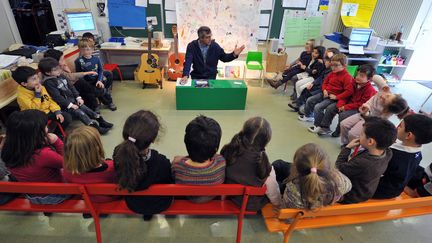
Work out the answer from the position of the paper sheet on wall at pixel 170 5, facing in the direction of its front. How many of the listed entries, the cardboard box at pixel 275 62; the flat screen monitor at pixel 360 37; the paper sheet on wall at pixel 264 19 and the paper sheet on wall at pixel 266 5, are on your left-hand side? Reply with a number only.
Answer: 4

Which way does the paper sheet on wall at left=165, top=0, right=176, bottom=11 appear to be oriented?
toward the camera

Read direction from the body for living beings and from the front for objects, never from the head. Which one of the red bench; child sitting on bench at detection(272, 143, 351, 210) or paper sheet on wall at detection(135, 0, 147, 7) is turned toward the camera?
the paper sheet on wall

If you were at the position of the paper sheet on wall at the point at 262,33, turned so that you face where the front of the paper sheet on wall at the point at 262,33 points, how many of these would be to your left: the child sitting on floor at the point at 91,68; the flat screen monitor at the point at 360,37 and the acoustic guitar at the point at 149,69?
1

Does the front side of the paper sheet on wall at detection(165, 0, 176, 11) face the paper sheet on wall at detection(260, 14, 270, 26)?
no

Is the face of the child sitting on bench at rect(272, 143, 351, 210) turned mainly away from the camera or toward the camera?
away from the camera

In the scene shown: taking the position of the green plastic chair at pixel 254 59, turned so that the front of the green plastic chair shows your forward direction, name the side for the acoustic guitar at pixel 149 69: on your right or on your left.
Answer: on your right

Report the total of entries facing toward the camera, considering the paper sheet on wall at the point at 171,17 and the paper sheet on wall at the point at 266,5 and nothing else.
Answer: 2

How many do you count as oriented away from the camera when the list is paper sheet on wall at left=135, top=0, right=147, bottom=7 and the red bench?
1

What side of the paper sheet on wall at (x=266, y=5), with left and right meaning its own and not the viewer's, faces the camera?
front

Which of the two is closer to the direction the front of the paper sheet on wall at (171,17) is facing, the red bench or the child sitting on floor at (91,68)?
the red bench

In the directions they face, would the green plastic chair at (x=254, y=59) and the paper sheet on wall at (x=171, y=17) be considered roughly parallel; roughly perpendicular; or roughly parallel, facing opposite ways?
roughly parallel

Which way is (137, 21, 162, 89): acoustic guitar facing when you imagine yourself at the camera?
facing the viewer

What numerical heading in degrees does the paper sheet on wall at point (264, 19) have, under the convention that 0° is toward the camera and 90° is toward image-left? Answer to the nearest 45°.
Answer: approximately 0°

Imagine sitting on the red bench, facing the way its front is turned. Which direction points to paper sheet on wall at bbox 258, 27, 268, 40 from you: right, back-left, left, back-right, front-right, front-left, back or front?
front-right

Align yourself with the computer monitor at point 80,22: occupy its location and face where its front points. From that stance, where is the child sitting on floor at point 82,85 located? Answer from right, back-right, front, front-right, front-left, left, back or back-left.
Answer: front-right
